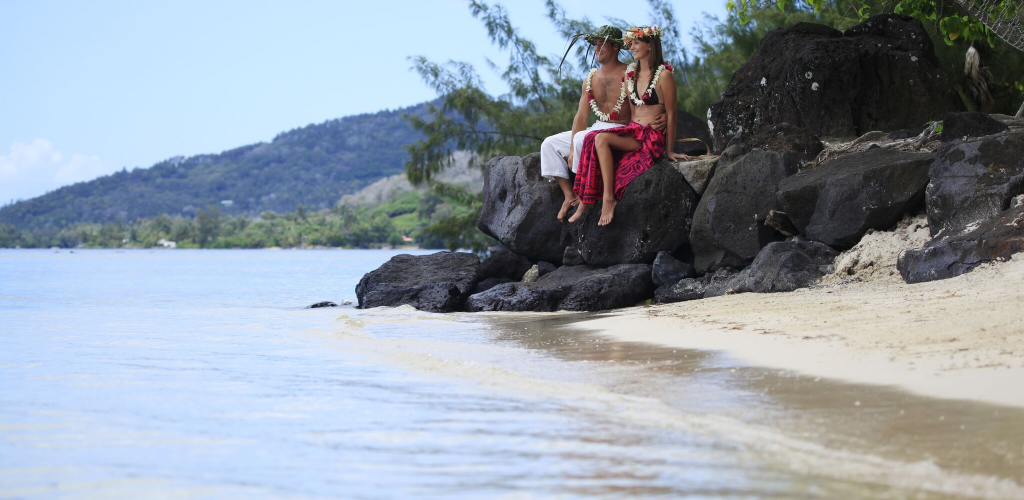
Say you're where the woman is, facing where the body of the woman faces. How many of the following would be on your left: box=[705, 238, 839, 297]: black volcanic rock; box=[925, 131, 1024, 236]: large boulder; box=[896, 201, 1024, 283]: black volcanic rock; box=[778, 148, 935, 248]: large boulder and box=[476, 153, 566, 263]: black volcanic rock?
4

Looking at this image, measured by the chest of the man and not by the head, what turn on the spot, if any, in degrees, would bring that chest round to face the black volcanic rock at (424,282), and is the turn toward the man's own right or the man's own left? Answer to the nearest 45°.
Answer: approximately 45° to the man's own right

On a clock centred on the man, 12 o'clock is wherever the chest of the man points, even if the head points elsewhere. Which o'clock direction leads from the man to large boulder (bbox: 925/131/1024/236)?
The large boulder is roughly at 9 o'clock from the man.

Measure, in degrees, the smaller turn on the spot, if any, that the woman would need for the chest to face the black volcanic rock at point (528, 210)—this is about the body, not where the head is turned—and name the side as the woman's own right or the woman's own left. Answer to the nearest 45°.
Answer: approximately 90° to the woman's own right

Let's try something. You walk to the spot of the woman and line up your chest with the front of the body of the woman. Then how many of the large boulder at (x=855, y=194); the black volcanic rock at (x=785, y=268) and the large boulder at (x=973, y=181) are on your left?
3

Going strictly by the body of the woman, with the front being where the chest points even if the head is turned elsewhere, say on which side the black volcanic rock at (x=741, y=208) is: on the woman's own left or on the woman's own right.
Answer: on the woman's own left

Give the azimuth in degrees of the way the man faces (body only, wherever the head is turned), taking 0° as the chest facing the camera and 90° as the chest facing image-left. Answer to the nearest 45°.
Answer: approximately 45°

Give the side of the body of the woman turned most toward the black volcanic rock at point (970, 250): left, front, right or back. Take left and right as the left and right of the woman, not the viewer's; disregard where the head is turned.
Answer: left

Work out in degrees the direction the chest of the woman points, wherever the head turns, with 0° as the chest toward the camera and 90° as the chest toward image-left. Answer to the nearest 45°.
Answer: approximately 45°
